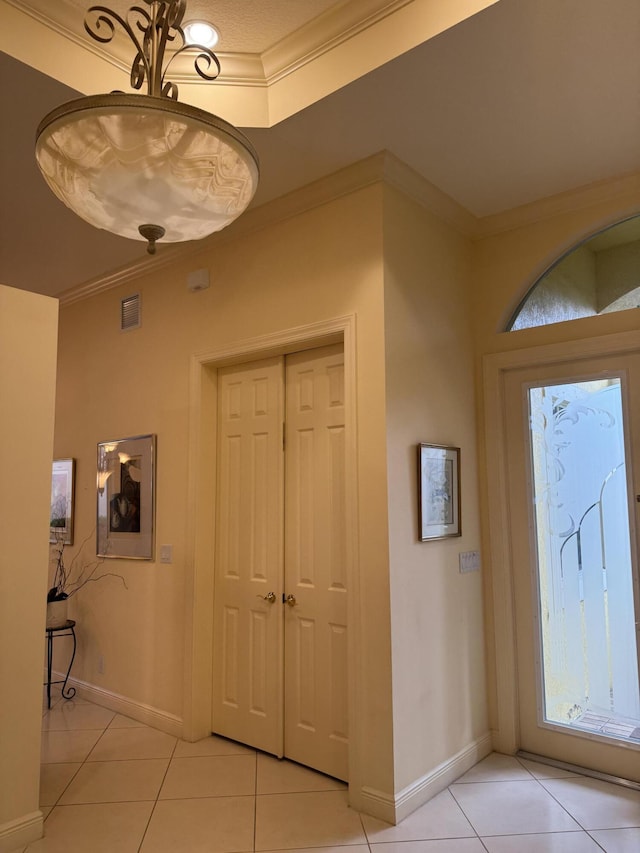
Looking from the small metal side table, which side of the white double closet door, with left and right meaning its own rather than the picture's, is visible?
right

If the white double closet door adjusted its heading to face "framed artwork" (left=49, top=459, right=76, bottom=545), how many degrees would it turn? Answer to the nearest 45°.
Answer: approximately 90° to its right

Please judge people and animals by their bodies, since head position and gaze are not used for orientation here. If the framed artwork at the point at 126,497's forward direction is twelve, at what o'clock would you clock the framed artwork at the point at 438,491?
the framed artwork at the point at 438,491 is roughly at 9 o'clock from the framed artwork at the point at 126,497.

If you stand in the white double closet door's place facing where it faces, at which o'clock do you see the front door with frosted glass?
The front door with frosted glass is roughly at 8 o'clock from the white double closet door.

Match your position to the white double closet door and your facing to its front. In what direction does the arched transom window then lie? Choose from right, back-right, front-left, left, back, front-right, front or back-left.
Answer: back-left
